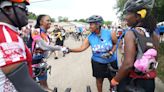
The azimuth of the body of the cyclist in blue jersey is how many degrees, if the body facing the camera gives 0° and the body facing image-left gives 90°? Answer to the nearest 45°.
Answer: approximately 45°
